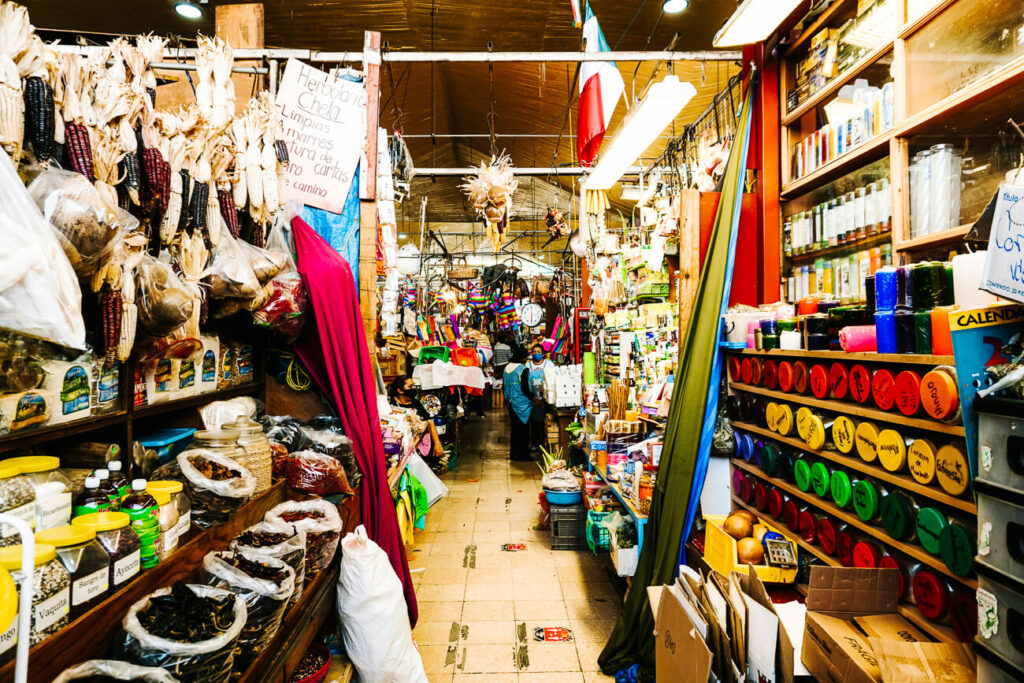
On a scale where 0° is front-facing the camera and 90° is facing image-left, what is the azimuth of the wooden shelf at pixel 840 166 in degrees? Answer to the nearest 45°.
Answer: approximately 45°

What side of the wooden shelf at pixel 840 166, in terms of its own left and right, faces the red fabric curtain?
front

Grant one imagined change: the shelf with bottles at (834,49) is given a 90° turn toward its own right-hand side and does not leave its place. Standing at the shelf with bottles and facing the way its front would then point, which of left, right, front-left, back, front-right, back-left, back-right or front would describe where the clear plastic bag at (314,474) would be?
left

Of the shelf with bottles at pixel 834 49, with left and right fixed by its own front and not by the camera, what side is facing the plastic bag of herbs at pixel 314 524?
front

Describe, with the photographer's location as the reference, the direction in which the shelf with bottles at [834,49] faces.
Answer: facing the viewer and to the left of the viewer

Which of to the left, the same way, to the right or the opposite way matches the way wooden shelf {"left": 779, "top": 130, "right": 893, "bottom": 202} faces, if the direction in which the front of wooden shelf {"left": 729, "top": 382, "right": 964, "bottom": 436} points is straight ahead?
the same way

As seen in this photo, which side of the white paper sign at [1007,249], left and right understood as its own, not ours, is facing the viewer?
front

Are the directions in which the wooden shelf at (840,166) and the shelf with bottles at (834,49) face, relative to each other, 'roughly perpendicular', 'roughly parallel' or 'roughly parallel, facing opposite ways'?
roughly parallel

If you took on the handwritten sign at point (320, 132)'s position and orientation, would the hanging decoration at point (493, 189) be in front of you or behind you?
behind

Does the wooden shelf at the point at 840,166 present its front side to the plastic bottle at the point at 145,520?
yes

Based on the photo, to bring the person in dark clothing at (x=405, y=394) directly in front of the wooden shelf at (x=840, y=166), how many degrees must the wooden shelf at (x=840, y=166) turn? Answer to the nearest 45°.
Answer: approximately 90° to its right

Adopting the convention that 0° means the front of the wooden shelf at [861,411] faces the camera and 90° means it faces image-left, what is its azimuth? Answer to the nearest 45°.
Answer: approximately 45°

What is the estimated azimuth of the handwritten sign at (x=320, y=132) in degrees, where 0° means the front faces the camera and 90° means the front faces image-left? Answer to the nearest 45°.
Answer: approximately 0°

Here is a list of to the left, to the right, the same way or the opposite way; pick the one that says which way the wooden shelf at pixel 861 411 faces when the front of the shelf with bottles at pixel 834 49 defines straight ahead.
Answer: the same way

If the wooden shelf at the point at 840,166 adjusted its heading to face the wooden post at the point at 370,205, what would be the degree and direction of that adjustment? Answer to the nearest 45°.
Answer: approximately 45° to its right

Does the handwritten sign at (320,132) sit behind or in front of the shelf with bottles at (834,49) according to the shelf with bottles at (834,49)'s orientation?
in front

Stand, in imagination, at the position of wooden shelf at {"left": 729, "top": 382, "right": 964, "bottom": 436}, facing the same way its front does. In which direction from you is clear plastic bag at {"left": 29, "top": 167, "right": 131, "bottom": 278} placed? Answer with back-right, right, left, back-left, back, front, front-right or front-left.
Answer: front
